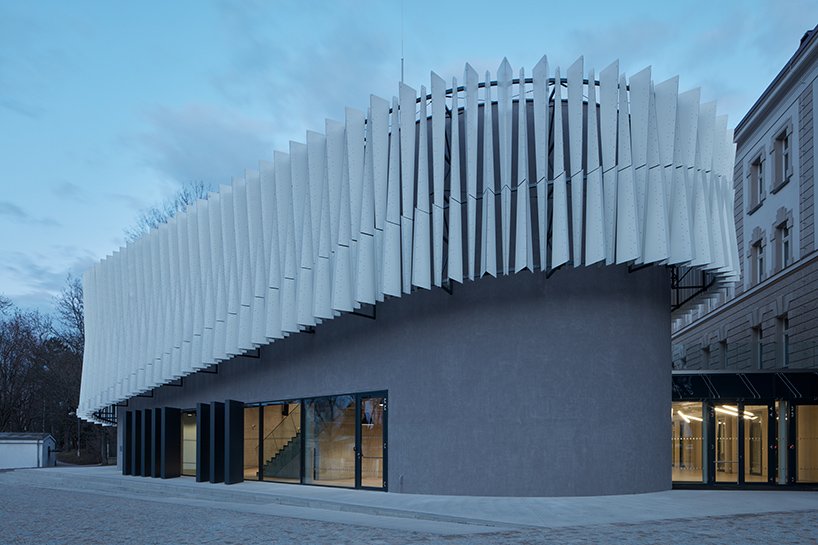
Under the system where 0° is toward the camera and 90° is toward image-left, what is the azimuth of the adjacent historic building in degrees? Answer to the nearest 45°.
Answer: approximately 45°
